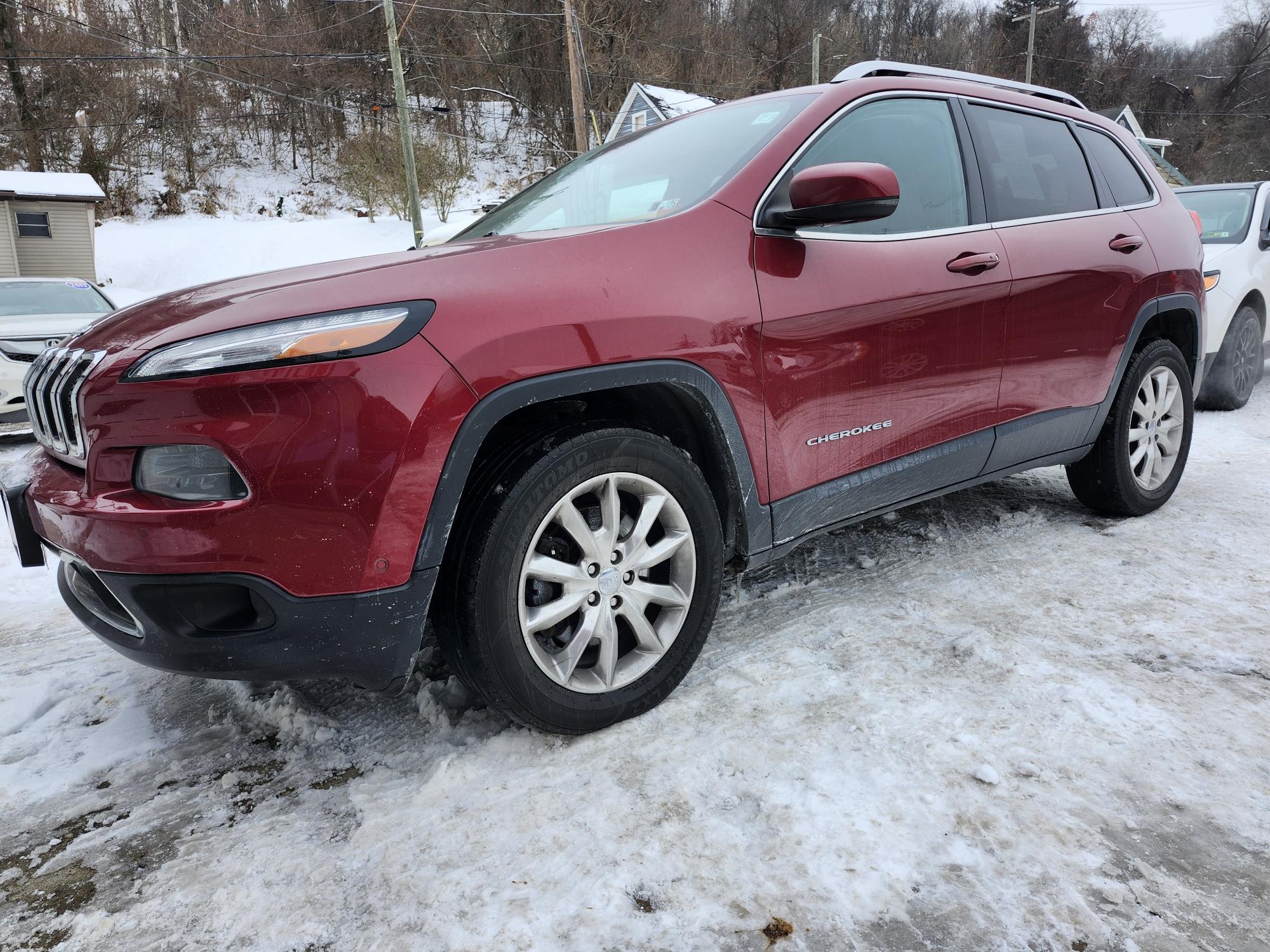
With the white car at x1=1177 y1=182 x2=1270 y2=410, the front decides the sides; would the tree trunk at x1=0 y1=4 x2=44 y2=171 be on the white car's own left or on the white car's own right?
on the white car's own right

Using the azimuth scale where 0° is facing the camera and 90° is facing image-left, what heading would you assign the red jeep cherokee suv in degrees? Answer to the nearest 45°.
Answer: approximately 45°

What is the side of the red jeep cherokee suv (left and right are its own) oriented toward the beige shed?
right

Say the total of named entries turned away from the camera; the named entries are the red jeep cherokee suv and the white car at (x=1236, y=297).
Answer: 0

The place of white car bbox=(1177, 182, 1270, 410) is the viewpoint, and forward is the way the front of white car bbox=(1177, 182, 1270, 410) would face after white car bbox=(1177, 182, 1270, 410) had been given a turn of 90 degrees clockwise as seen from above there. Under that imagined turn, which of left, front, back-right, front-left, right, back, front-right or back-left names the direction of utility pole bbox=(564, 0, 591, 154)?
front

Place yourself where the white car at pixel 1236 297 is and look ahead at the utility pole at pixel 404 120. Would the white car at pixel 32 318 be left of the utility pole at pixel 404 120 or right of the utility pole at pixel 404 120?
left

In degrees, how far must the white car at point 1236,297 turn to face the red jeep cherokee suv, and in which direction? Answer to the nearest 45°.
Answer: approximately 45° to its left

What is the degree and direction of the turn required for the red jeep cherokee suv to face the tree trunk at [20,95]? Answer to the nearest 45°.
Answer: approximately 90° to its right

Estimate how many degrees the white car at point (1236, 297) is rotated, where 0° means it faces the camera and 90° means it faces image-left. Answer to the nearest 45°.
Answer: approximately 45°

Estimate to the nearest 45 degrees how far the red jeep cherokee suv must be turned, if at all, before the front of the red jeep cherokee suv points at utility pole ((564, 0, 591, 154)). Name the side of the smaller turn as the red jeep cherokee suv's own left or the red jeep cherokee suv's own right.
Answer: approximately 135° to the red jeep cherokee suv's own right
